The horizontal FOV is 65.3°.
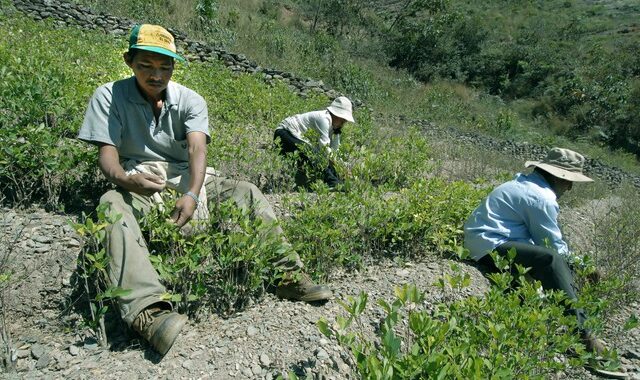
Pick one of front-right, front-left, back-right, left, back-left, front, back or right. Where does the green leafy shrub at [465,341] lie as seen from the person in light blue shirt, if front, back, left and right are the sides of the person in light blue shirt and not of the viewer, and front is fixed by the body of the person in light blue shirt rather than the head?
right

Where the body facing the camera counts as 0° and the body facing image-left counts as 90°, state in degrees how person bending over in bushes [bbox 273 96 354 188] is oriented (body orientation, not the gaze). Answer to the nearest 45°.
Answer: approximately 270°

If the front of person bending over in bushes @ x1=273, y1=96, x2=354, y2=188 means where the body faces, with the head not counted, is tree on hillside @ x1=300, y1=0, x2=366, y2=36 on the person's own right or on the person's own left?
on the person's own left

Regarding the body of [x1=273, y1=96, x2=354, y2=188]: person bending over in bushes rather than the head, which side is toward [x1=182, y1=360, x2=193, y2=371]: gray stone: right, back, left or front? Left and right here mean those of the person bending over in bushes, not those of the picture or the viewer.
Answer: right

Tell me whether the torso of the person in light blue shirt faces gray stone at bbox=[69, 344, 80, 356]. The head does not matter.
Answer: no

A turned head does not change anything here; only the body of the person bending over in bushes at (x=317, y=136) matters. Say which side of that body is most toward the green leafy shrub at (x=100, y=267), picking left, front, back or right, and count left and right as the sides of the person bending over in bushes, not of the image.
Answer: right

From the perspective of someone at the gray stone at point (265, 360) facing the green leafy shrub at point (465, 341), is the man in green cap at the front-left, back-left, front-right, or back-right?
back-left

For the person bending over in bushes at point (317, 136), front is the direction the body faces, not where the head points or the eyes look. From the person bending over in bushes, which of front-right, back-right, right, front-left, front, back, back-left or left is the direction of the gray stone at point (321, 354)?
right

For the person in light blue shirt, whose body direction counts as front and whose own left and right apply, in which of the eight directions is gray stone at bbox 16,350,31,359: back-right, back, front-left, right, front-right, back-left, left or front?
back-right

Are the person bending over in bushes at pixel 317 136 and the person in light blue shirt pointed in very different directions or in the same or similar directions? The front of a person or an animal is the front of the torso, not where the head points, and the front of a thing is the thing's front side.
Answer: same or similar directions

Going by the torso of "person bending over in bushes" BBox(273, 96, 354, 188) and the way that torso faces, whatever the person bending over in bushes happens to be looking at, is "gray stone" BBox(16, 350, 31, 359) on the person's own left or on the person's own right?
on the person's own right

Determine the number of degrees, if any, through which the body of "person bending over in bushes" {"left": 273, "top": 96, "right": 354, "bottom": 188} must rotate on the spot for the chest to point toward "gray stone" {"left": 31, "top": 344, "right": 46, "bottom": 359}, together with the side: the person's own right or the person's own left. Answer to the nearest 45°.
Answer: approximately 90° to the person's own right

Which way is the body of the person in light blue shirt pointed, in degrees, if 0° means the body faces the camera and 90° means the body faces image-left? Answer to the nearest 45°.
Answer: approximately 270°

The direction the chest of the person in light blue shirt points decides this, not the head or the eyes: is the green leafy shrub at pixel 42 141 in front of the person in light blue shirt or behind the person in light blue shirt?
behind

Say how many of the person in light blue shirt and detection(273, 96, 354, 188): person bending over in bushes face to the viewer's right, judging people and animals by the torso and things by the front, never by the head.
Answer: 2

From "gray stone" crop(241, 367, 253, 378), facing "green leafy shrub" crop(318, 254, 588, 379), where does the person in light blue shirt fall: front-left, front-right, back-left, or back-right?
front-left

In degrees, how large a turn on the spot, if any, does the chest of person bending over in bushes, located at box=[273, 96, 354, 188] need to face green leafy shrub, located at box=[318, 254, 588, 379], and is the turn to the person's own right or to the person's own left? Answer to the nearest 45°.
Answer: approximately 90° to the person's own right
